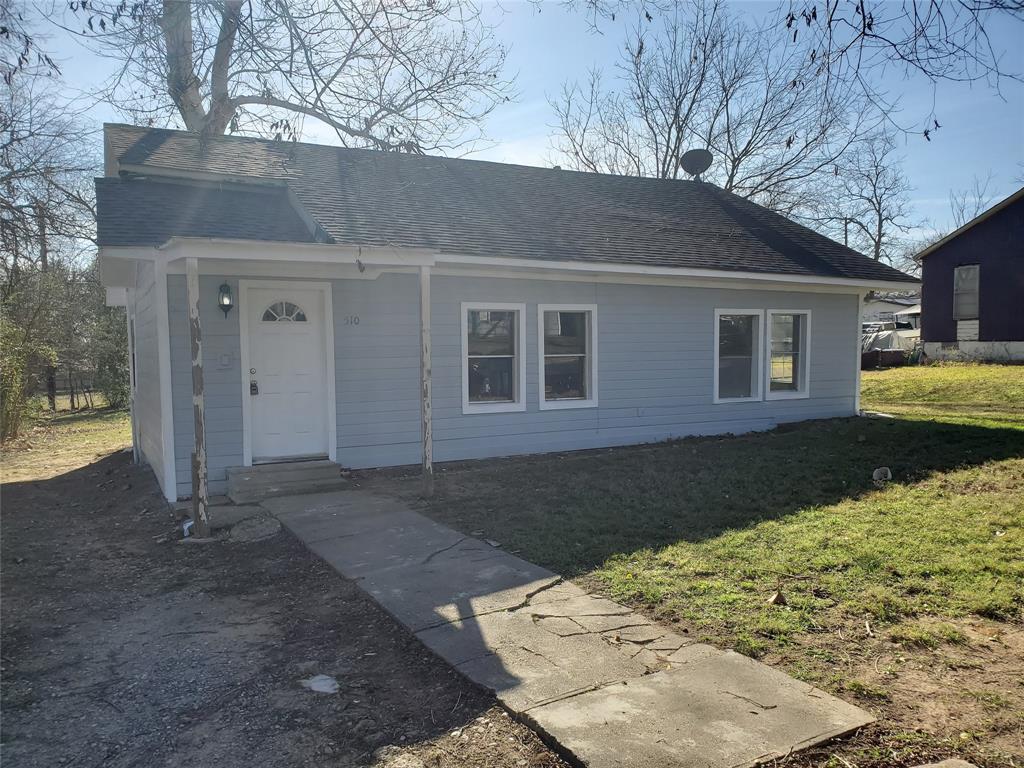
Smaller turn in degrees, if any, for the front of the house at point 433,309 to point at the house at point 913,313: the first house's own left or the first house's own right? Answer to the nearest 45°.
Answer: approximately 90° to the first house's own left

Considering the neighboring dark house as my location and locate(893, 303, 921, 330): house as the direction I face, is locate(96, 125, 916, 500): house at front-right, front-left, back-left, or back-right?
back-left

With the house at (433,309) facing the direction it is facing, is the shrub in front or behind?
behind

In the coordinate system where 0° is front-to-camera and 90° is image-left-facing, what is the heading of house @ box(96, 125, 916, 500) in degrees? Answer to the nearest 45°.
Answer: approximately 315°

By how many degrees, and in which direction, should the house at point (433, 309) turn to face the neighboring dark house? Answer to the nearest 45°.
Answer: approximately 90° to its left
